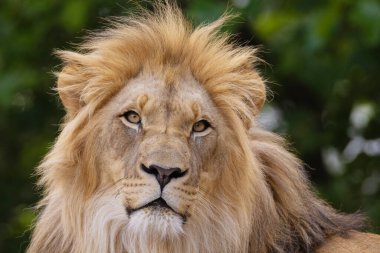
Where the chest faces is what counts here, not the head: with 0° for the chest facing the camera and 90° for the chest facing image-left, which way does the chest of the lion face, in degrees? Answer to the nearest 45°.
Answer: approximately 45°
